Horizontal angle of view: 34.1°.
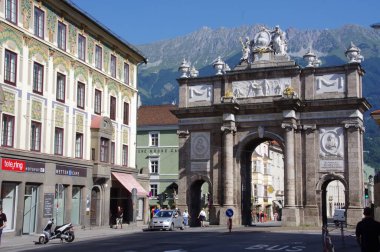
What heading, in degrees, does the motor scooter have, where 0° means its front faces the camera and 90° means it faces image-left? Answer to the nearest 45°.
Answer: approximately 45°

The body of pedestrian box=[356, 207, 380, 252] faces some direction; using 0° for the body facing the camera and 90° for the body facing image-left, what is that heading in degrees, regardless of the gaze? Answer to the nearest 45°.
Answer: approximately 180°

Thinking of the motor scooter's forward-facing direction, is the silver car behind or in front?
behind

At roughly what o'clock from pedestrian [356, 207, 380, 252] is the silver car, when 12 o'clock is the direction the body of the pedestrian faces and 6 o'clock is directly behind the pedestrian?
The silver car is roughly at 11 o'clock from the pedestrian.

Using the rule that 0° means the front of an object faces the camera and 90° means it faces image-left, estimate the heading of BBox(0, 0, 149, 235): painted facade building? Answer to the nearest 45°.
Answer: approximately 315°

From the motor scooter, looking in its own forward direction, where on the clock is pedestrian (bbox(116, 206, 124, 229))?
The pedestrian is roughly at 5 o'clock from the motor scooter.

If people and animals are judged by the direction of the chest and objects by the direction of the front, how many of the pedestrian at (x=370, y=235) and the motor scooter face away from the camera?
1
